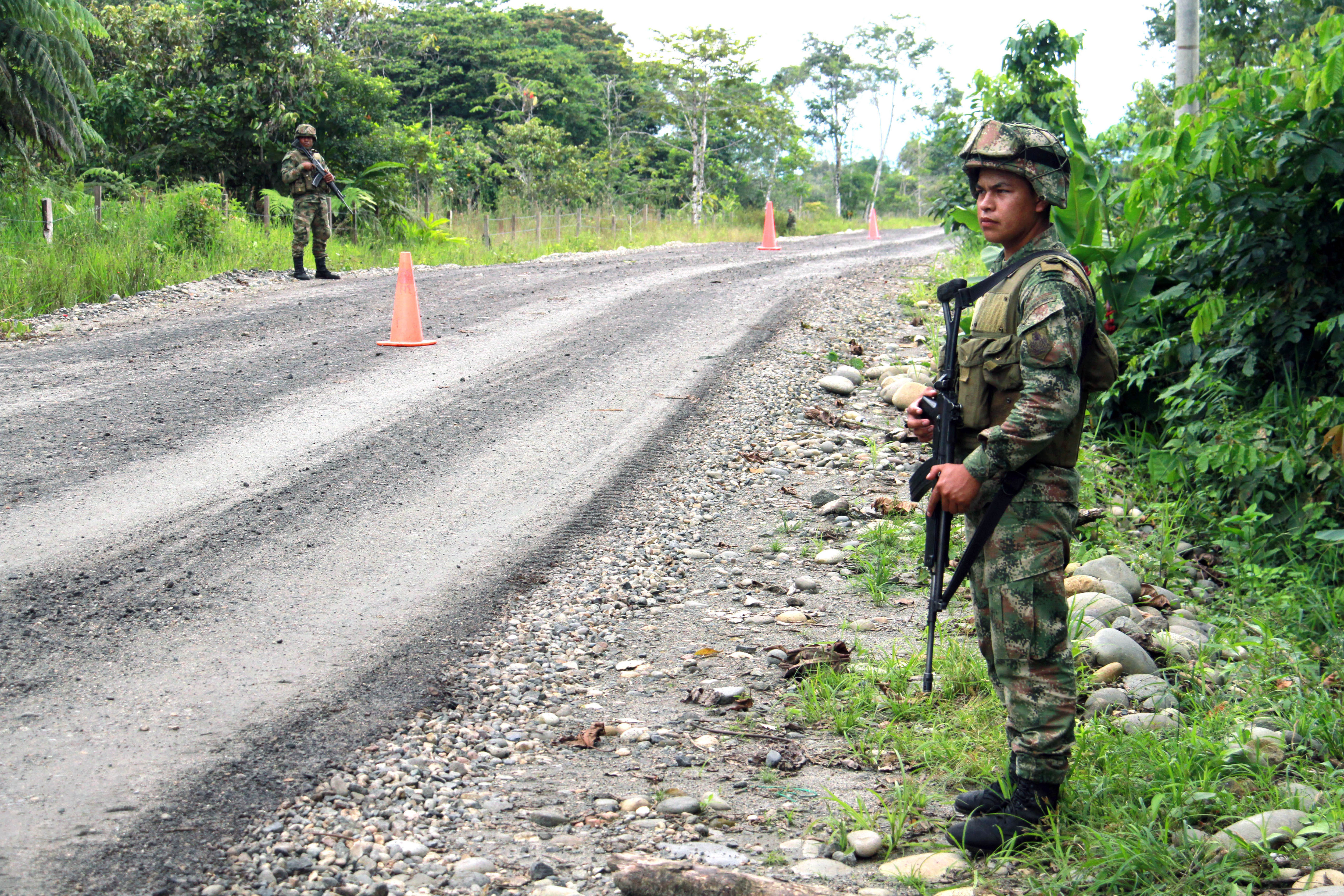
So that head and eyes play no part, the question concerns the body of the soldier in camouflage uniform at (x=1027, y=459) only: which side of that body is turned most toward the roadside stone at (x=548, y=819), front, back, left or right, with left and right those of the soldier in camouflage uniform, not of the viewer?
front

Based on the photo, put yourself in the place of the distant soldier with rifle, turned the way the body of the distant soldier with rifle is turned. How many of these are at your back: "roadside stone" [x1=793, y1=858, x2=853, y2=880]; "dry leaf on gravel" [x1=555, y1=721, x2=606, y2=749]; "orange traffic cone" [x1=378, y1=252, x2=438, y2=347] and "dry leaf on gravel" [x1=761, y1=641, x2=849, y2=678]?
0

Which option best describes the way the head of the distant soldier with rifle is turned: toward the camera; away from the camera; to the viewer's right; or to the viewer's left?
toward the camera

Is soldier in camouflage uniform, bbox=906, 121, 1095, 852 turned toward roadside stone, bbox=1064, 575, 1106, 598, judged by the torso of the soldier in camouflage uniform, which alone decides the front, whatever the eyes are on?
no

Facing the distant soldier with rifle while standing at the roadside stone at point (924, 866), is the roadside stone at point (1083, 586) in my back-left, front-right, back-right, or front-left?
front-right

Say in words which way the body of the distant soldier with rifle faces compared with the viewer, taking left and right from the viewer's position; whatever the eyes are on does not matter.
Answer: facing the viewer and to the right of the viewer

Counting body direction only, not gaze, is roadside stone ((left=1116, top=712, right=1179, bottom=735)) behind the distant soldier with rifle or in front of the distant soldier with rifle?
in front

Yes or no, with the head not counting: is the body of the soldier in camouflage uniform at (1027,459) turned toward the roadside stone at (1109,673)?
no
